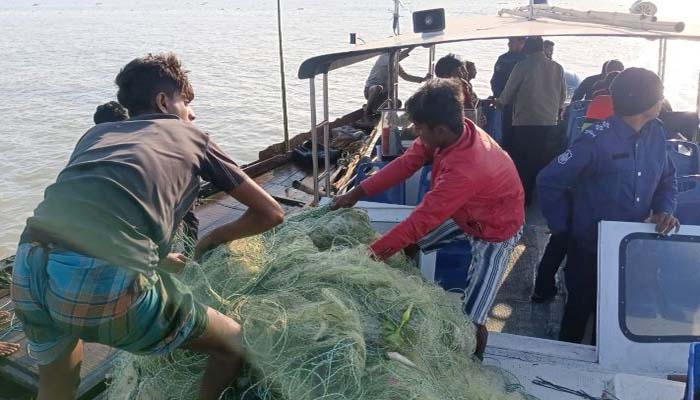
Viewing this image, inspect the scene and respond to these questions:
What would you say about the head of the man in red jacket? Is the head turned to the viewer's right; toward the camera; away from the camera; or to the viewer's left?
to the viewer's left

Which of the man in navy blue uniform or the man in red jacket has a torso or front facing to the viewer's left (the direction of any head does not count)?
the man in red jacket

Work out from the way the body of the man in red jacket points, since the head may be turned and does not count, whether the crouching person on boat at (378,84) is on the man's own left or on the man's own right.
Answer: on the man's own right

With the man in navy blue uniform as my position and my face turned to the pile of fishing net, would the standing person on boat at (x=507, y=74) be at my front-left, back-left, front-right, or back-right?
back-right

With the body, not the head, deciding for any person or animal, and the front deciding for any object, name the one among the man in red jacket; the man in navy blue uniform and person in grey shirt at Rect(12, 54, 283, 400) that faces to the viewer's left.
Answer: the man in red jacket

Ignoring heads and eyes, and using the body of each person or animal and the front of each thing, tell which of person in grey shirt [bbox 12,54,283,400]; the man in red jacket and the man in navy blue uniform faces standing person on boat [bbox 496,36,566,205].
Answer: the person in grey shirt

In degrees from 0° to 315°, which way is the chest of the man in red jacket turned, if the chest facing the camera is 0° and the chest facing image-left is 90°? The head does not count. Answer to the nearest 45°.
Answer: approximately 90°

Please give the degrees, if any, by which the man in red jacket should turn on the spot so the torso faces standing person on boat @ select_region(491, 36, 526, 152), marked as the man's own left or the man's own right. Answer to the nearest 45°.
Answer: approximately 90° to the man's own right

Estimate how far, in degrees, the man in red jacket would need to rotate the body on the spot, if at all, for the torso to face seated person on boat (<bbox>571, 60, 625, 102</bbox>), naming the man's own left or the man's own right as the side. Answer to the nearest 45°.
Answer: approximately 90° to the man's own right
